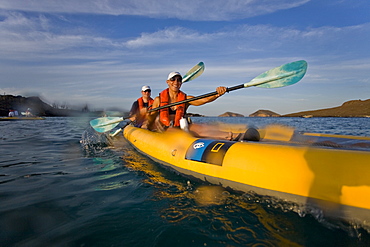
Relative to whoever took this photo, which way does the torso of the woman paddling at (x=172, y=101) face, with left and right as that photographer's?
facing the viewer and to the right of the viewer
